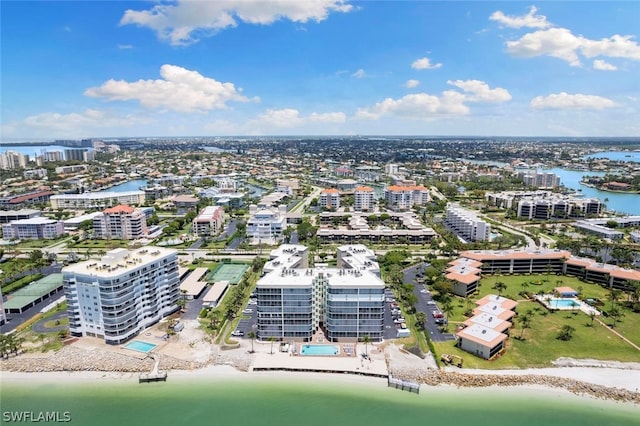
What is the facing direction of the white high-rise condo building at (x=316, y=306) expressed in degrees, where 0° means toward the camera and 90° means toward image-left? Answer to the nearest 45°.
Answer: approximately 0°

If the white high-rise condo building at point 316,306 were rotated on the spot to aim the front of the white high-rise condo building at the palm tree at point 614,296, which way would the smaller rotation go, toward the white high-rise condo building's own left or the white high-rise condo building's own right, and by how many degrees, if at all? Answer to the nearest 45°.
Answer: approximately 90° to the white high-rise condo building's own left

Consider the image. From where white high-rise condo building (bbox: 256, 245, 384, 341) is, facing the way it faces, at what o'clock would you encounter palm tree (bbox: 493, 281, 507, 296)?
The palm tree is roughly at 8 o'clock from the white high-rise condo building.

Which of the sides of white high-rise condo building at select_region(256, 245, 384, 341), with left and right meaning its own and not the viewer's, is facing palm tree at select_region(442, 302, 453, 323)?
left

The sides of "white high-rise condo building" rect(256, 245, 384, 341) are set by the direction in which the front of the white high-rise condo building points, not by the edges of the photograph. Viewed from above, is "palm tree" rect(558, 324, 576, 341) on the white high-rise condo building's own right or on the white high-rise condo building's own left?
on the white high-rise condo building's own left

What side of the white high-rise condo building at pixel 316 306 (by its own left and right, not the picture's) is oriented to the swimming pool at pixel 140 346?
right

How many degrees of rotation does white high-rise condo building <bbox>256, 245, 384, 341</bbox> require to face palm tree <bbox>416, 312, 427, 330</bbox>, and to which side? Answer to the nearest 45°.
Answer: approximately 90° to its left
